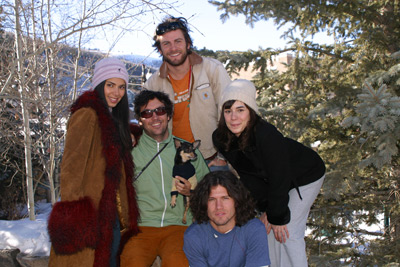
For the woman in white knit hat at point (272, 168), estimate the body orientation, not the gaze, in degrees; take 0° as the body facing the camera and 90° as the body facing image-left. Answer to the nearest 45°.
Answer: approximately 45°

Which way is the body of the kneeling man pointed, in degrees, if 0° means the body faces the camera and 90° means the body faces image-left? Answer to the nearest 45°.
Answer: approximately 0°

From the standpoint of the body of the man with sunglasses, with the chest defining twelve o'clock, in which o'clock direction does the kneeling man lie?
The kneeling man is roughly at 10 o'clock from the man with sunglasses.

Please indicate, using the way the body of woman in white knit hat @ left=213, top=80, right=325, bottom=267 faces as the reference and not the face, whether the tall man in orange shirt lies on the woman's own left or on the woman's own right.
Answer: on the woman's own right
